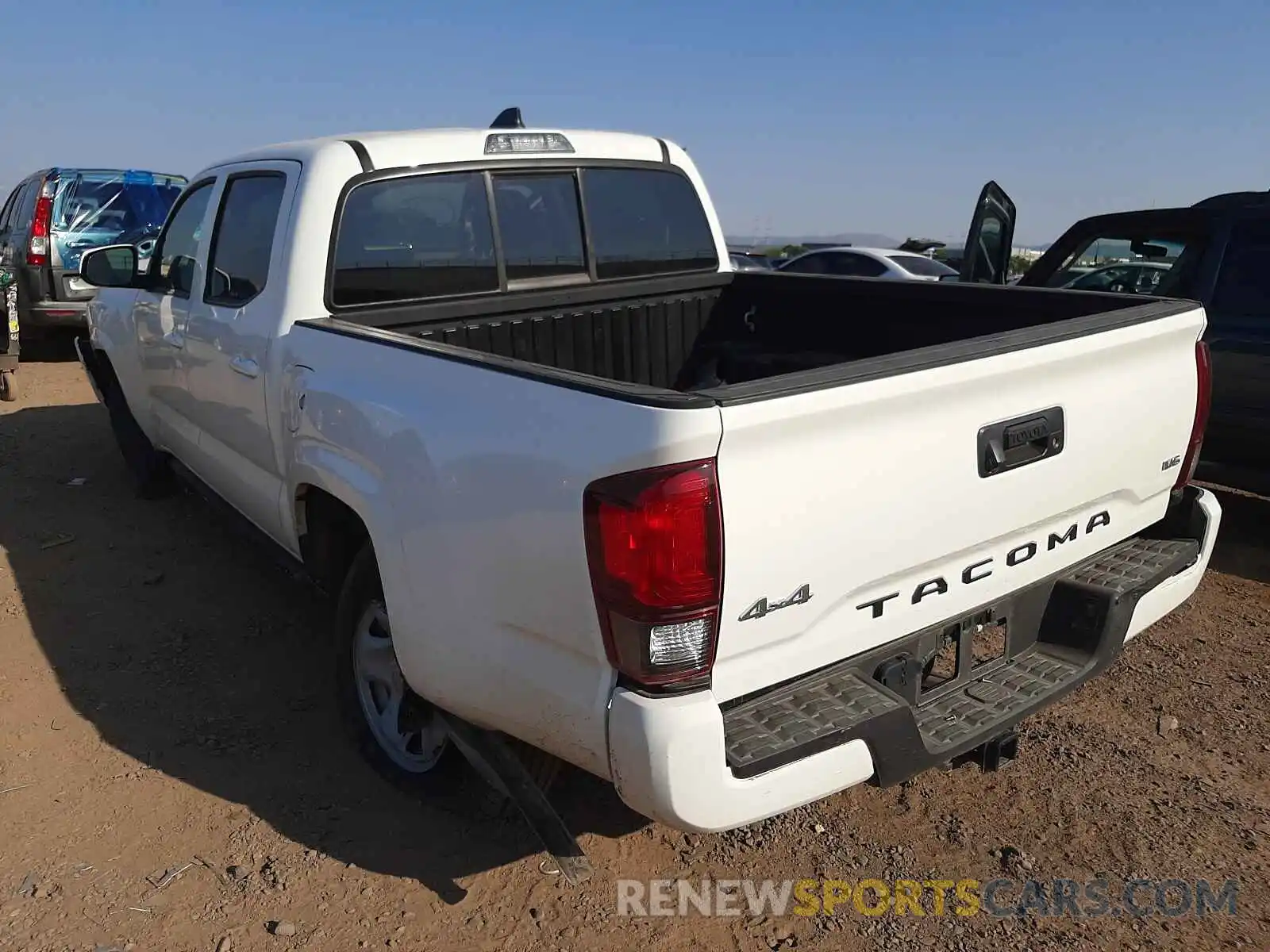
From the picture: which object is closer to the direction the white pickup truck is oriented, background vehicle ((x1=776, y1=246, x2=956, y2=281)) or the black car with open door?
the background vehicle

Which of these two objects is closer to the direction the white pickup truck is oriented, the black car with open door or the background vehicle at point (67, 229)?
the background vehicle

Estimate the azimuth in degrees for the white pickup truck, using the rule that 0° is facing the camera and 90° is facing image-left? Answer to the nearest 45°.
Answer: approximately 135°

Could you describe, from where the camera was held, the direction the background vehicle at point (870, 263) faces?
facing away from the viewer and to the left of the viewer

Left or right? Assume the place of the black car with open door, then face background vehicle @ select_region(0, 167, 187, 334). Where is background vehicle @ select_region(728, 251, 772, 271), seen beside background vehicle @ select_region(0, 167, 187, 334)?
right

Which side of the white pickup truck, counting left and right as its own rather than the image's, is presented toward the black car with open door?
right
